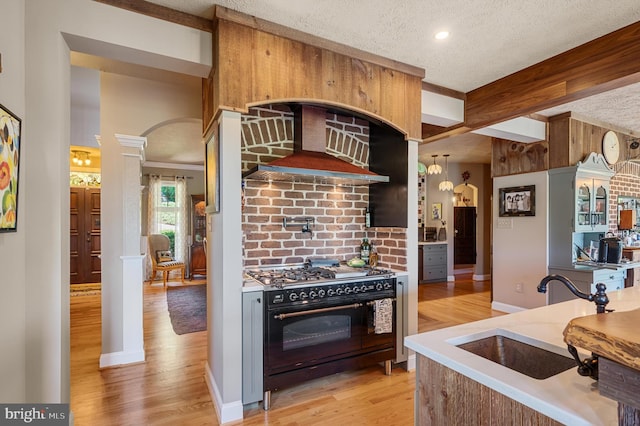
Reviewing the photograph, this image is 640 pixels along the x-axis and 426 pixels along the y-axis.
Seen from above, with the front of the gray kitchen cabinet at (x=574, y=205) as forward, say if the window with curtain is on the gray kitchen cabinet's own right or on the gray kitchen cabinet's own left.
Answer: on the gray kitchen cabinet's own right

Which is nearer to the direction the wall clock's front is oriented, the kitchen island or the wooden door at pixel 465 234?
the kitchen island

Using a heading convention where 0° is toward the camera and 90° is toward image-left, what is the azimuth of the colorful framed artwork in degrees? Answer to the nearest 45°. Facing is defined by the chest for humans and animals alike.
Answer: approximately 315°

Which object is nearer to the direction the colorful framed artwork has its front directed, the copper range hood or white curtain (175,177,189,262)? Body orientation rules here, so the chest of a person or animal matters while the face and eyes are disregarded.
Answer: the copper range hood

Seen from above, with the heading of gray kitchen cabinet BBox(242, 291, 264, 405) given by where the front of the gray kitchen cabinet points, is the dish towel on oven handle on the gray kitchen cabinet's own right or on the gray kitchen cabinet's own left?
on the gray kitchen cabinet's own left

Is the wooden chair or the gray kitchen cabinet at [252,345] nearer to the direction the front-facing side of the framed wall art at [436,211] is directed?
the gray kitchen cabinet

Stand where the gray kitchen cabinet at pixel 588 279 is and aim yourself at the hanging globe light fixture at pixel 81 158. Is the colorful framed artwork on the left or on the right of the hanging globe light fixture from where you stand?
left

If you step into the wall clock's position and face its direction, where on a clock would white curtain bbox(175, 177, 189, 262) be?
The white curtain is roughly at 4 o'clock from the wall clock.
